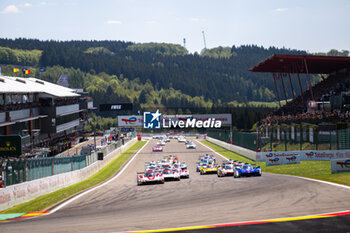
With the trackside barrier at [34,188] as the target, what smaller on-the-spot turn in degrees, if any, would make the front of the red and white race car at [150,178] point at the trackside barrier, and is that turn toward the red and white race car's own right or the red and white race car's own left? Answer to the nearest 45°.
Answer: approximately 45° to the red and white race car's own right

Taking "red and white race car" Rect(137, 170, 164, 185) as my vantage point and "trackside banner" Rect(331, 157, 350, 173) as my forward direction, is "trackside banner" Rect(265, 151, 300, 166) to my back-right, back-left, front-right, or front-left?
front-left

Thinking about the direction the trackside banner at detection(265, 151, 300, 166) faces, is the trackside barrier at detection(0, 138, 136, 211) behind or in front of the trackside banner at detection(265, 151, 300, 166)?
in front

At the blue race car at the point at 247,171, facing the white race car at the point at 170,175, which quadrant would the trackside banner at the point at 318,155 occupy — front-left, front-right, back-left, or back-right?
back-right

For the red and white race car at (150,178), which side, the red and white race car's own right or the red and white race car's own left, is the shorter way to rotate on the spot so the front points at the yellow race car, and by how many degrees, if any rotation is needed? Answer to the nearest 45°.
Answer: approximately 135° to the red and white race car's own left

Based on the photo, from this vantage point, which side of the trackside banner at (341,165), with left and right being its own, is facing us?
front

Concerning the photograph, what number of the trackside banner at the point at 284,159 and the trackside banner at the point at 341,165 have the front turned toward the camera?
2

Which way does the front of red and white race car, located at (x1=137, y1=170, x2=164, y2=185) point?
toward the camera

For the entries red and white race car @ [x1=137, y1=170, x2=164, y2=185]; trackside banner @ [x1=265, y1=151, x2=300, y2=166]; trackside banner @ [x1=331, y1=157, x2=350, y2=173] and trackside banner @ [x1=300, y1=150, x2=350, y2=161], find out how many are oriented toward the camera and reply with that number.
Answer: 4

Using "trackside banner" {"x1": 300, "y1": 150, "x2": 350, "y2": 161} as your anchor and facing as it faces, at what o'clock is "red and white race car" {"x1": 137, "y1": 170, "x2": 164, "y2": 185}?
The red and white race car is roughly at 1 o'clock from the trackside banner.

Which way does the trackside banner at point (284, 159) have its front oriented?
toward the camera

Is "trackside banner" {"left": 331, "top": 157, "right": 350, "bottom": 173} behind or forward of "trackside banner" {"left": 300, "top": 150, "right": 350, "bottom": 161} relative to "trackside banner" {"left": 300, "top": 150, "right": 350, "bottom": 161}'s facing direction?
forward
